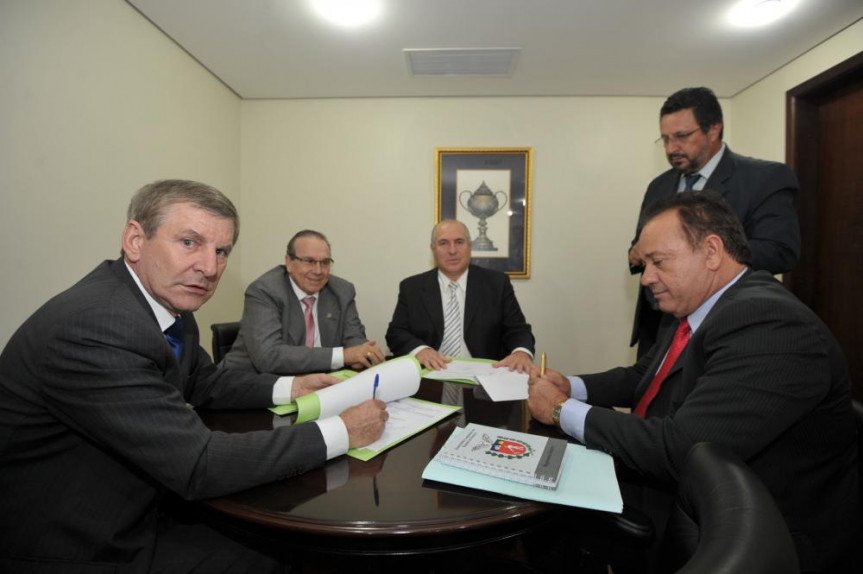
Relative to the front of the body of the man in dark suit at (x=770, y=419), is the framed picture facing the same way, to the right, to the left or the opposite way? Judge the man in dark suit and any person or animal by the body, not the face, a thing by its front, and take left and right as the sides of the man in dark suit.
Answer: to the left

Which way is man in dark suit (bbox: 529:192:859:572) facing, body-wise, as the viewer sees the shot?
to the viewer's left

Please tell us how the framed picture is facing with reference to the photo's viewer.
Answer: facing the viewer

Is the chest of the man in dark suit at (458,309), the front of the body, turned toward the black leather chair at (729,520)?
yes

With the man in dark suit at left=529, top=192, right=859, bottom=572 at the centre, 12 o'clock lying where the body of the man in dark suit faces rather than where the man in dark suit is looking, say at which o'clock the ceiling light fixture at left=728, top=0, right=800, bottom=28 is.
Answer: The ceiling light fixture is roughly at 3 o'clock from the man in dark suit.

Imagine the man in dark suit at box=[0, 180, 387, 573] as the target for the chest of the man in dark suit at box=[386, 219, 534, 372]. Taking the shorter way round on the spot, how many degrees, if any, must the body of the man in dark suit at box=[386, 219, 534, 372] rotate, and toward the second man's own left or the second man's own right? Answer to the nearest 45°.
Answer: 0° — they already face them

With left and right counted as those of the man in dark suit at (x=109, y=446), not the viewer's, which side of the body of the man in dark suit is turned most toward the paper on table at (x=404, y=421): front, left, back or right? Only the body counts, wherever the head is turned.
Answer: front

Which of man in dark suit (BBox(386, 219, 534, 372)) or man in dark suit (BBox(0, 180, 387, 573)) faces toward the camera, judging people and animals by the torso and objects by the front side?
man in dark suit (BBox(386, 219, 534, 372))

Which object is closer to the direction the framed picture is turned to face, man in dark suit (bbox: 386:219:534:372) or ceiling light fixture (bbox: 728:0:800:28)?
the man in dark suit

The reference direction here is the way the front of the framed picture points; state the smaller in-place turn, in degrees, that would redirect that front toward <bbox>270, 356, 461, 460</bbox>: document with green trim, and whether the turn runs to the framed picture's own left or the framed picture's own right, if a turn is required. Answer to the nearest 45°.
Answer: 0° — it already faces it

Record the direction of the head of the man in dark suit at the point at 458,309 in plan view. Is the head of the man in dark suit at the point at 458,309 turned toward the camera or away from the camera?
toward the camera

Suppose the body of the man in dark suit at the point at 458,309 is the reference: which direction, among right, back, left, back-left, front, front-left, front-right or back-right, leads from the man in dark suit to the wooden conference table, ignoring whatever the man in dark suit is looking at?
front

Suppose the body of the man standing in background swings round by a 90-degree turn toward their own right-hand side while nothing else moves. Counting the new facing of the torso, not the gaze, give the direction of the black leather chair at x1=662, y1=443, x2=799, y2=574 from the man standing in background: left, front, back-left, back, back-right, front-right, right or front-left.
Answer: back-left

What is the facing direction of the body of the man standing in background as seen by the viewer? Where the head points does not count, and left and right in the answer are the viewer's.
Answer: facing the viewer and to the left of the viewer

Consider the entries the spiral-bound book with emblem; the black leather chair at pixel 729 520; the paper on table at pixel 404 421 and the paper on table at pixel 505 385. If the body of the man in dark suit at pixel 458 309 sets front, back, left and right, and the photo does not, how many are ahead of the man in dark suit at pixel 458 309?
4

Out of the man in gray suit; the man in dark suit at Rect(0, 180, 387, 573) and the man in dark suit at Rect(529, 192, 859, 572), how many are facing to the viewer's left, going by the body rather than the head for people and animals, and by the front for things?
1

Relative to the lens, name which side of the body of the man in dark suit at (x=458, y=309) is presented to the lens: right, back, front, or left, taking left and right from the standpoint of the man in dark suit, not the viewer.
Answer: front
